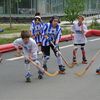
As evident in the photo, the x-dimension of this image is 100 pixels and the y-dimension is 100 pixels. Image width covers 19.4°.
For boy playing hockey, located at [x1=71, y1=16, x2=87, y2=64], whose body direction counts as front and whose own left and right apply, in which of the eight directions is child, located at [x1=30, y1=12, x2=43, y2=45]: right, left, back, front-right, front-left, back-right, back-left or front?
back-right

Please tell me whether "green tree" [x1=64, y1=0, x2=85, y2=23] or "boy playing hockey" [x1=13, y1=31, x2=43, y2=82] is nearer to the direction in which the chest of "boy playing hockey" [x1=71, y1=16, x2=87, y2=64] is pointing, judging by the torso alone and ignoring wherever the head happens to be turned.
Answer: the boy playing hockey

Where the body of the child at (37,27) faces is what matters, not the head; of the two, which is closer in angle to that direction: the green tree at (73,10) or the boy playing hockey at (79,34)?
the boy playing hockey

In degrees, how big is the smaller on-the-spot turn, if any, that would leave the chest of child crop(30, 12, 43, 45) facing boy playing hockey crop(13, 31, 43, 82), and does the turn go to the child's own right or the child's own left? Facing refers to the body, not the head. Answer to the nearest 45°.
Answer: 0° — they already face them

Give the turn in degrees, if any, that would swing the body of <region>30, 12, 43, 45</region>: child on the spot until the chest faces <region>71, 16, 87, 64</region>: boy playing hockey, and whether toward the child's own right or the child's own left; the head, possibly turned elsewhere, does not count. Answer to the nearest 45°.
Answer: approximately 45° to the child's own left

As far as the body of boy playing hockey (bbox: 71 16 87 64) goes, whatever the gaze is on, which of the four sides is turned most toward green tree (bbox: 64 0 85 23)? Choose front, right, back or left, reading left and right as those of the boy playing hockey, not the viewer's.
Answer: back

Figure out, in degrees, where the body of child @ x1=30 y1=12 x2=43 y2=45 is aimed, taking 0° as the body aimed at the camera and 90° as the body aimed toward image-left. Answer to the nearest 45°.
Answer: approximately 0°

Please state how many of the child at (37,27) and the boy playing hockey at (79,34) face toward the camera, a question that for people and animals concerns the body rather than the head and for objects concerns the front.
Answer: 2

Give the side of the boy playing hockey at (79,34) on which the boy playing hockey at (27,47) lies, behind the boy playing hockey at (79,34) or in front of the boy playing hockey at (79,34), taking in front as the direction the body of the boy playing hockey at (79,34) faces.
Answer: in front

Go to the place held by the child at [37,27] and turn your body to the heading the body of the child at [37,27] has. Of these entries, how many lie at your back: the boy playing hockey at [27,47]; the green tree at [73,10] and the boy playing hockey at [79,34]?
1

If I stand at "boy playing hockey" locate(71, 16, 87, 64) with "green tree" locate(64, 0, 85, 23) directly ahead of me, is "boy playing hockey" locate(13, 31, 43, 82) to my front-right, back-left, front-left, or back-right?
back-left
